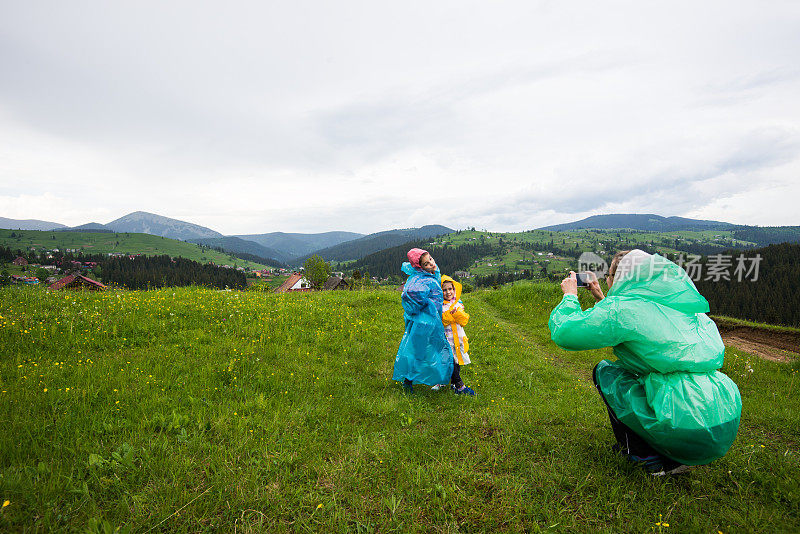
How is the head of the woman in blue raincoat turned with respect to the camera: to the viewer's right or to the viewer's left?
to the viewer's right

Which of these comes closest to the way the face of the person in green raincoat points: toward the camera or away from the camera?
away from the camera

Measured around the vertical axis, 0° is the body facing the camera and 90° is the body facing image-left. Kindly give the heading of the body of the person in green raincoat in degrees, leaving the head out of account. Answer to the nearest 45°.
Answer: approximately 135°

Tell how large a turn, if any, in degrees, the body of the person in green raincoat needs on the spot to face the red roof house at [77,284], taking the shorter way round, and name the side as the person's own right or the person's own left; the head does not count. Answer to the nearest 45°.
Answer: approximately 45° to the person's own left

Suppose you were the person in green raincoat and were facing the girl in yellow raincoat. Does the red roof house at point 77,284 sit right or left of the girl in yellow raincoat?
left
